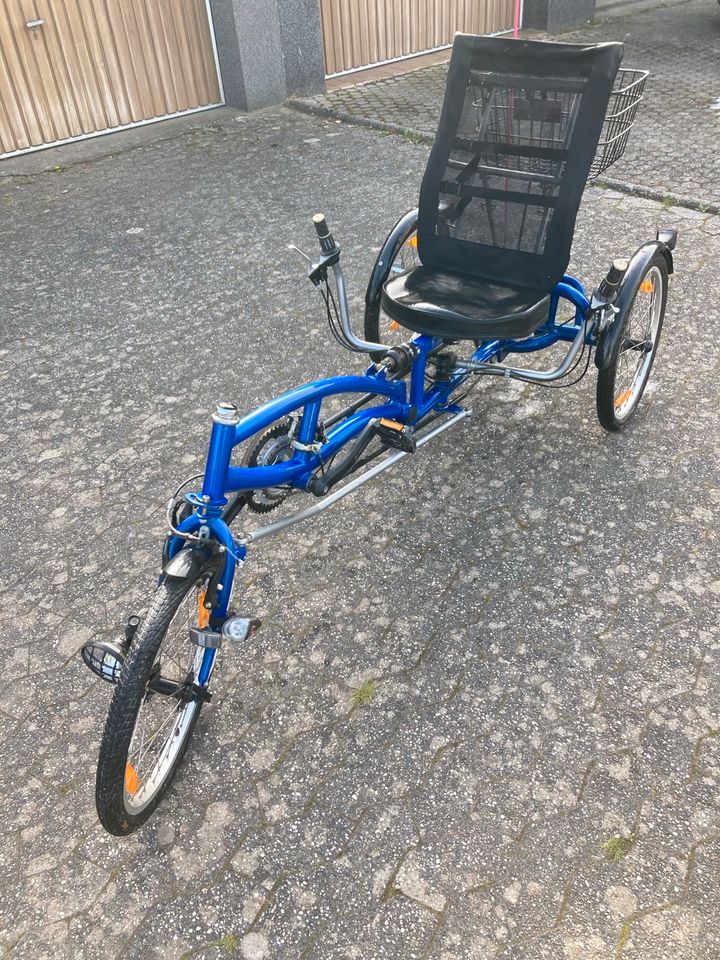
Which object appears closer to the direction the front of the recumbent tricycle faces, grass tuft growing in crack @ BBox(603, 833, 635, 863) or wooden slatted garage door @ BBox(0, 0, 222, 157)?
the grass tuft growing in crack

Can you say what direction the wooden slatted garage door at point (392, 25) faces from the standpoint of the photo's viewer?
facing the viewer and to the right of the viewer

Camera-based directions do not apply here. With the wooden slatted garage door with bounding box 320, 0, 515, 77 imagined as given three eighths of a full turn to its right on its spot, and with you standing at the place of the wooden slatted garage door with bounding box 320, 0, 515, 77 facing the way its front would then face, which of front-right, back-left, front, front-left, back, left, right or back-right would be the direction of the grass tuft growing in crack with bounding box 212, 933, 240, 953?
left

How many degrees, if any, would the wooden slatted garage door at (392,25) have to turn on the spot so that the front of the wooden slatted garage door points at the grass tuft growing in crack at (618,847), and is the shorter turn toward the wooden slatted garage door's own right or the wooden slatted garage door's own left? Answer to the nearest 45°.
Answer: approximately 45° to the wooden slatted garage door's own right

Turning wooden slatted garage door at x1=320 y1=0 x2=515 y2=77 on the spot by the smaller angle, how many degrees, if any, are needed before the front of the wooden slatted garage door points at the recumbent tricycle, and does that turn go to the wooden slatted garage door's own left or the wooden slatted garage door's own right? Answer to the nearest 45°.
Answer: approximately 45° to the wooden slatted garage door's own right

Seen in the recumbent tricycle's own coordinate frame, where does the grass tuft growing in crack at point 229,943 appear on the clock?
The grass tuft growing in crack is roughly at 11 o'clock from the recumbent tricycle.

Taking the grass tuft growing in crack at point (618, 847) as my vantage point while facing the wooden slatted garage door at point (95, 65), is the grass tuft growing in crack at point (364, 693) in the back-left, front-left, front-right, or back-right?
front-left

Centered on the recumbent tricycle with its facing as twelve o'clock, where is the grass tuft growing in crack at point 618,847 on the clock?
The grass tuft growing in crack is roughly at 10 o'clock from the recumbent tricycle.

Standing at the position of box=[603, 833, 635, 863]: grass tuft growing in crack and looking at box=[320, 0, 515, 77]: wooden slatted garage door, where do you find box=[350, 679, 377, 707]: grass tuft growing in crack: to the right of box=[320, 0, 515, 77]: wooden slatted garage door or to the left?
left

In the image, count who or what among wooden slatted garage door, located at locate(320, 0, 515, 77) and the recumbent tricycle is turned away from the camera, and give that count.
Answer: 0

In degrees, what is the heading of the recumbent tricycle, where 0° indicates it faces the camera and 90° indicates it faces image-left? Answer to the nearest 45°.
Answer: approximately 45°

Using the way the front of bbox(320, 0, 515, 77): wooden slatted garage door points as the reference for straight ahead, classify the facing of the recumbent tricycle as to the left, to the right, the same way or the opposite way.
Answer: to the right

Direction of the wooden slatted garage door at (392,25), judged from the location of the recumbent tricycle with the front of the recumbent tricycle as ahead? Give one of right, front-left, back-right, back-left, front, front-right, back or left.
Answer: back-right

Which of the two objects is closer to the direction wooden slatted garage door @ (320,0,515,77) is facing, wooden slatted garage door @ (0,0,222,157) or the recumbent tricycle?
the recumbent tricycle

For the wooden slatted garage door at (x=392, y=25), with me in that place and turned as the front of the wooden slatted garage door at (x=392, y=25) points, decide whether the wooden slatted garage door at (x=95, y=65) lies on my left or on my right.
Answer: on my right
